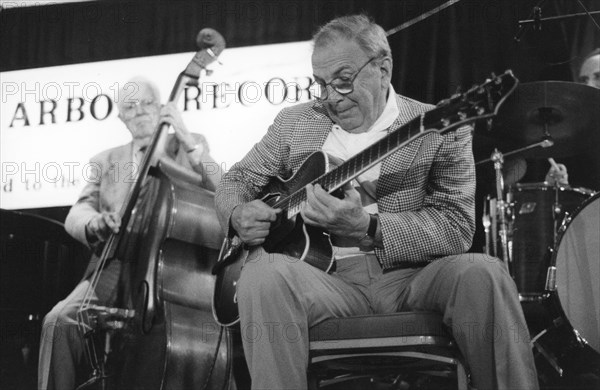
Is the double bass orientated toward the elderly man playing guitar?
no

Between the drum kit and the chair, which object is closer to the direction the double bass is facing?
the chair

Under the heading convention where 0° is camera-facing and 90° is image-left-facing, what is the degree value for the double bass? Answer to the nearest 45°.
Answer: approximately 45°

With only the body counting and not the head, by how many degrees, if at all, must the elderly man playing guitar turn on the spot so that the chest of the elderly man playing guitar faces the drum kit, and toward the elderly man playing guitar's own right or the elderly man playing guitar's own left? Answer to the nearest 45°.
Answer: approximately 135° to the elderly man playing guitar's own left

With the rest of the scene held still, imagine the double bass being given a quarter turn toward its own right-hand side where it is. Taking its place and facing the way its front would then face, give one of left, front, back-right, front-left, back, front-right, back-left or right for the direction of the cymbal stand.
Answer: back-right

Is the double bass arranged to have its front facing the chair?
no

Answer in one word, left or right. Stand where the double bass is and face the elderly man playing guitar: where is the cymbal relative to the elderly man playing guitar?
left

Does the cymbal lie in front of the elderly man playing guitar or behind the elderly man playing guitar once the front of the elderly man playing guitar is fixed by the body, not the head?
behind

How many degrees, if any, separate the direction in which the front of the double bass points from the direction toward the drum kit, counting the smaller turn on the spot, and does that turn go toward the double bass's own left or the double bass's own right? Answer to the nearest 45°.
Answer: approximately 135° to the double bass's own left

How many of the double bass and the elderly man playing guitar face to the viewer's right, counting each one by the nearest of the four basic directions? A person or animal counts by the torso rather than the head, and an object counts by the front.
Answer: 0

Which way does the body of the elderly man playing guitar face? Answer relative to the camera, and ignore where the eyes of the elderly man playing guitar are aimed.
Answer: toward the camera

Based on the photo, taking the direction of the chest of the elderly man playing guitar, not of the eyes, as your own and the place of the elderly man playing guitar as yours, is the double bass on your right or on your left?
on your right

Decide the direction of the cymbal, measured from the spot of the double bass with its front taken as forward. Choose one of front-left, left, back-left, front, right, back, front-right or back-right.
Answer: back-left

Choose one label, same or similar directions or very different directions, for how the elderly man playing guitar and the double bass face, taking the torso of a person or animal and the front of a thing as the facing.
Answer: same or similar directions

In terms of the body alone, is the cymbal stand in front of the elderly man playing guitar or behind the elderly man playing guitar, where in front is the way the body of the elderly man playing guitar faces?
behind
